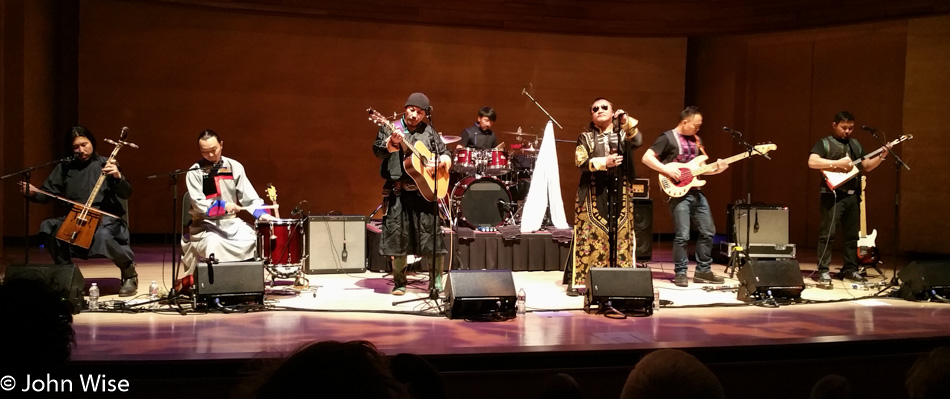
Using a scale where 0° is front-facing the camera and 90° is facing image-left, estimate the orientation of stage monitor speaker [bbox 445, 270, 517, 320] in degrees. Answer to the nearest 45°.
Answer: approximately 180°

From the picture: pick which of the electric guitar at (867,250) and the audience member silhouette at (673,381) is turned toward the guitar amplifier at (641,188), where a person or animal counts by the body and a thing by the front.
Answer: the audience member silhouette

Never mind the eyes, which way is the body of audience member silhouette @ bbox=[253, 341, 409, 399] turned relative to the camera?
away from the camera

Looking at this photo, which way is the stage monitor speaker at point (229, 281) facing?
away from the camera

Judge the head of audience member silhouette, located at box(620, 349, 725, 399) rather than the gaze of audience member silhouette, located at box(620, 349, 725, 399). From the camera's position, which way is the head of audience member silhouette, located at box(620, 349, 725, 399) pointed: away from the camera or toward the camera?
away from the camera

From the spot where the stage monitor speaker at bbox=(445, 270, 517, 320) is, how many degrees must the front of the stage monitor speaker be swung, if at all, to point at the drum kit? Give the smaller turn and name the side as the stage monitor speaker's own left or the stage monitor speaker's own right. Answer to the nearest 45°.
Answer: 0° — it already faces it

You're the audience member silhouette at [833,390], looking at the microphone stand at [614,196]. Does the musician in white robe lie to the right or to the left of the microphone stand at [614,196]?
left

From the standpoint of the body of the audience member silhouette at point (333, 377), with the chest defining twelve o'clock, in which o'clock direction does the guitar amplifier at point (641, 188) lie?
The guitar amplifier is roughly at 1 o'clock from the audience member silhouette.

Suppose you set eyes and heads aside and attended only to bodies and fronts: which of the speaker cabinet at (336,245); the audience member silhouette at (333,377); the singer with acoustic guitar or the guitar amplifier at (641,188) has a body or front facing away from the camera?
the audience member silhouette

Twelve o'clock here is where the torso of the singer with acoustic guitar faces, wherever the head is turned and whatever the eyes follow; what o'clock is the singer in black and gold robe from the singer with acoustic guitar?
The singer in black and gold robe is roughly at 9 o'clock from the singer with acoustic guitar.

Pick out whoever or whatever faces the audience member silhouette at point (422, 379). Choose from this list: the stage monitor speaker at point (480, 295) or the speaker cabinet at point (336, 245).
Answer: the speaker cabinet

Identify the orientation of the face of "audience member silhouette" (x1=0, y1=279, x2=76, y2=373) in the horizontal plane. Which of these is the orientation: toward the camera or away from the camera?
away from the camera

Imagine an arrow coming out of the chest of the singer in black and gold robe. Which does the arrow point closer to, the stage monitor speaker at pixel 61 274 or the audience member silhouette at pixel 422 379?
the audience member silhouette

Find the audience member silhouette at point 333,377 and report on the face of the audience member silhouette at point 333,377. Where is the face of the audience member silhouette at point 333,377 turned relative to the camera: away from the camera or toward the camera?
away from the camera

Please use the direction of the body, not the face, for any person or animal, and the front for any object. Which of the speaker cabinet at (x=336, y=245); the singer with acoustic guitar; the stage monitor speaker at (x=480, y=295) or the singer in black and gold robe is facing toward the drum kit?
the stage monitor speaker

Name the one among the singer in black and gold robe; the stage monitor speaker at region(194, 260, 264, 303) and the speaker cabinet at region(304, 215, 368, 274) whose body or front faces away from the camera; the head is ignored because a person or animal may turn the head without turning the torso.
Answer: the stage monitor speaker
